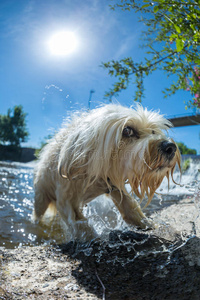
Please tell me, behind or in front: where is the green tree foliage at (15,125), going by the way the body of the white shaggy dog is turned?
behind

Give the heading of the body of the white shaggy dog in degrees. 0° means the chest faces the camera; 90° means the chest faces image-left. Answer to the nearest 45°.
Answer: approximately 315°
